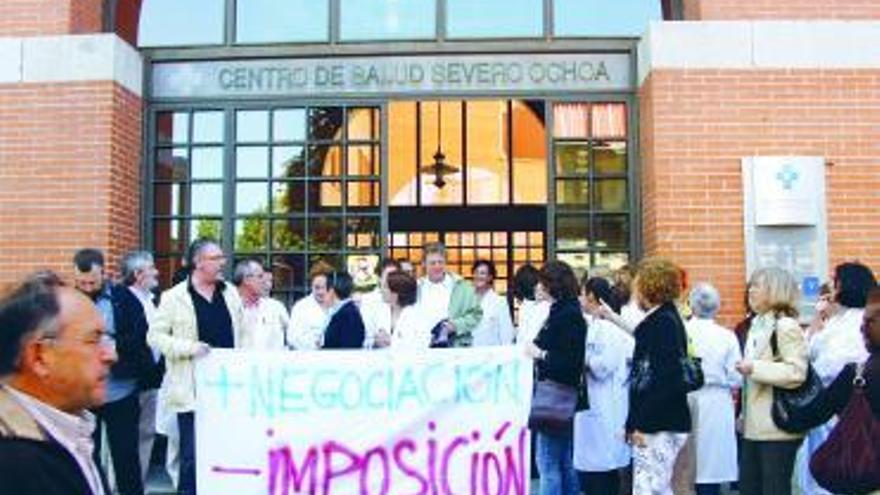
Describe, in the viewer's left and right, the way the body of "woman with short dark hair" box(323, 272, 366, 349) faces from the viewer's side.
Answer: facing away from the viewer and to the left of the viewer

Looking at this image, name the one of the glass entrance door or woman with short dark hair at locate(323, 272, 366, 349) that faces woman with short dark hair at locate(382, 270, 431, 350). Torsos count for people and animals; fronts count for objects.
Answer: the glass entrance door

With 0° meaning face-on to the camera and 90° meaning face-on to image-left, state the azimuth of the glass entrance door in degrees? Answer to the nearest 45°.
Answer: approximately 0°

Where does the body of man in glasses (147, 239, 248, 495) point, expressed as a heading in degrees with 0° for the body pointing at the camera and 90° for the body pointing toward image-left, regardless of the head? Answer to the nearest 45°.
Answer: approximately 315°

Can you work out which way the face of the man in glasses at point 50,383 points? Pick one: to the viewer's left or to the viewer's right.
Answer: to the viewer's right

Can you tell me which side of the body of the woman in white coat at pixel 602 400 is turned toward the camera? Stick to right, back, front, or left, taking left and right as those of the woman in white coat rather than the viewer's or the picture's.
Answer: left

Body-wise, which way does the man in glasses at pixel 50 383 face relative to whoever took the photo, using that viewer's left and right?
facing to the right of the viewer
